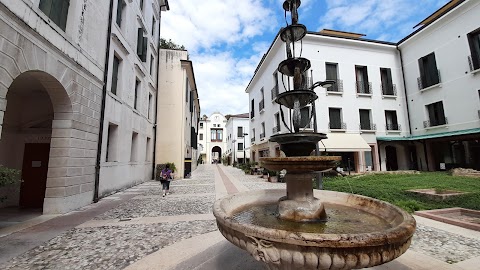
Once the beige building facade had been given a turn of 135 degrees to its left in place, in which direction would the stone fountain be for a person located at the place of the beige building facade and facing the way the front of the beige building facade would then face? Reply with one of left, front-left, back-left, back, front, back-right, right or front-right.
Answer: back-left

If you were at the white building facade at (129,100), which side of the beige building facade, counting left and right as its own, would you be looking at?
right

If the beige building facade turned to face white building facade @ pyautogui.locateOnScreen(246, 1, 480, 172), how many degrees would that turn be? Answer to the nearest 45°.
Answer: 0° — it already faces it

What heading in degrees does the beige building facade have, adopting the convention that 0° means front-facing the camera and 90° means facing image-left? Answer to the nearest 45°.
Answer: approximately 270°
